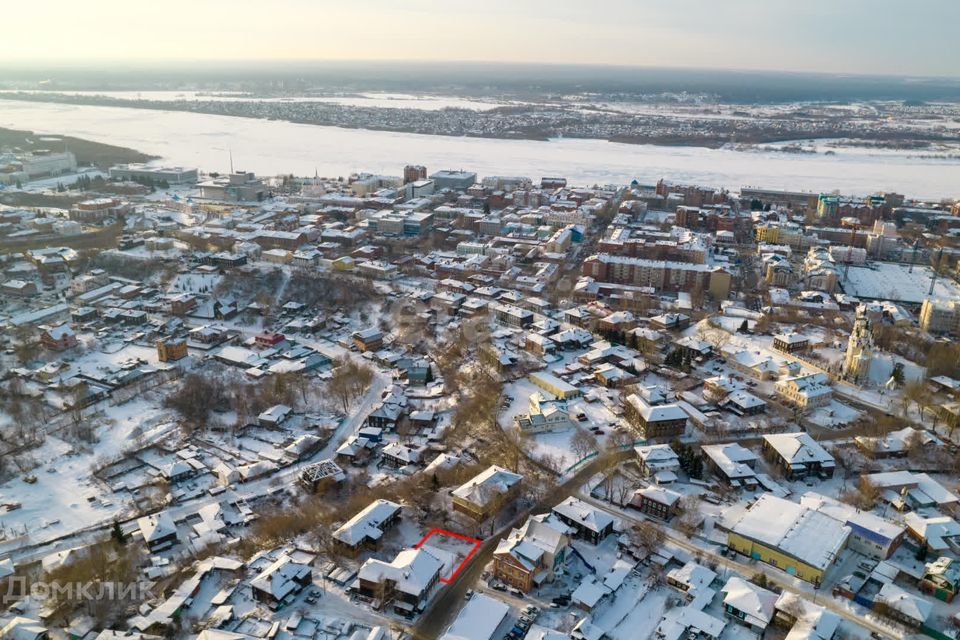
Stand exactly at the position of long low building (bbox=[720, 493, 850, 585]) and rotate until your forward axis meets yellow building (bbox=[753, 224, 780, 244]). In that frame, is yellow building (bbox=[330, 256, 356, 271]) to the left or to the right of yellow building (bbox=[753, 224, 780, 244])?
left

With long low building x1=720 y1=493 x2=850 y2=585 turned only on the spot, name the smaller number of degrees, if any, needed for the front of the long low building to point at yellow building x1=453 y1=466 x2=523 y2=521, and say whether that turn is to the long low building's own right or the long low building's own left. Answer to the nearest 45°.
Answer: approximately 45° to the long low building's own right

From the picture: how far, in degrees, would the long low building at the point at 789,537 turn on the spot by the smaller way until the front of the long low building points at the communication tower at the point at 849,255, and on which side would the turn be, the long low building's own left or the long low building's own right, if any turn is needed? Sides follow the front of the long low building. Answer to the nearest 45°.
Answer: approximately 135° to the long low building's own right

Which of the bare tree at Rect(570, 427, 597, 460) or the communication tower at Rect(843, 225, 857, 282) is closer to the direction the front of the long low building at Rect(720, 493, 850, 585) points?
the bare tree

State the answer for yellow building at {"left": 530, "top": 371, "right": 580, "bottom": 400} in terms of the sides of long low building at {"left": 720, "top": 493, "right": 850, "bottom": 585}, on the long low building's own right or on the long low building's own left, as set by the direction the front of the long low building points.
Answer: on the long low building's own right

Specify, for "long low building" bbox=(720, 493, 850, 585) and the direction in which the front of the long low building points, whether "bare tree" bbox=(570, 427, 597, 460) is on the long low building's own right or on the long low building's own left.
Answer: on the long low building's own right

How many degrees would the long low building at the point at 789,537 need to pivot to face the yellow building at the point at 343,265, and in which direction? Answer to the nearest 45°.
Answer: approximately 90° to its right

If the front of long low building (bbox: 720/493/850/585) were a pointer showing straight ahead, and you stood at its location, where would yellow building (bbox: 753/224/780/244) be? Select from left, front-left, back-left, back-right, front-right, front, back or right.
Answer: back-right

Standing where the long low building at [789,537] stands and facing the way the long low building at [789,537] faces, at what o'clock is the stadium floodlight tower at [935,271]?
The stadium floodlight tower is roughly at 5 o'clock from the long low building.

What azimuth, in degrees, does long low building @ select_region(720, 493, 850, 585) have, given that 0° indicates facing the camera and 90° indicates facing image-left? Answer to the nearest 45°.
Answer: approximately 45°

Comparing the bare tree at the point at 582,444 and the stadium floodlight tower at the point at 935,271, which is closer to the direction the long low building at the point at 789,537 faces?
the bare tree

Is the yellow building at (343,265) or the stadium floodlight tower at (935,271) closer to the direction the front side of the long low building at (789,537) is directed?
the yellow building
